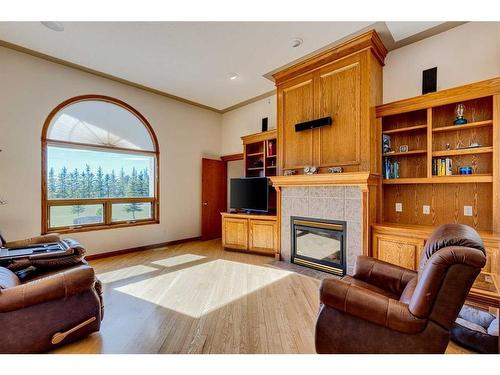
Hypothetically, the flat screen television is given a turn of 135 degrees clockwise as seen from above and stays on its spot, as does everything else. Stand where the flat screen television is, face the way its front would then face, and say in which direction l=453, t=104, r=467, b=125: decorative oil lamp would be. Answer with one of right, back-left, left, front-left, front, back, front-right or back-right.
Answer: back-right

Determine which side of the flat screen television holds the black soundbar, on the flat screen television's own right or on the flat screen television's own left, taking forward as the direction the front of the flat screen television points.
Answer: on the flat screen television's own left

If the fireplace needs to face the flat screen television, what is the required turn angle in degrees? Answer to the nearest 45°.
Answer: approximately 90° to its right

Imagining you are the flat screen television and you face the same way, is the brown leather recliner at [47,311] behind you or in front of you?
in front

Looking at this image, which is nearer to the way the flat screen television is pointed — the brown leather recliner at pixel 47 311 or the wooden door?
the brown leather recliner

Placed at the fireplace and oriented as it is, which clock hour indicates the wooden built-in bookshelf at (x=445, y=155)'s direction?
The wooden built-in bookshelf is roughly at 8 o'clock from the fireplace.

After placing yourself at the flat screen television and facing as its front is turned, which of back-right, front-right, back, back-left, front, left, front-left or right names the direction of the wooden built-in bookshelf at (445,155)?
left

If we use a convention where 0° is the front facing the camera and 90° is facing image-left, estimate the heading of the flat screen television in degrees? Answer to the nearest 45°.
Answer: approximately 45°

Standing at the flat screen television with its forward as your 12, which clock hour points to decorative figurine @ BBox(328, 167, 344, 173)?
The decorative figurine is roughly at 9 o'clock from the flat screen television.

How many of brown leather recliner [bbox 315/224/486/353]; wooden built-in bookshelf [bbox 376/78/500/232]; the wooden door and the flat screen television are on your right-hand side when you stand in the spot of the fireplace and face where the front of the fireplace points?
2

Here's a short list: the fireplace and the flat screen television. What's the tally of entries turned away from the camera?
0

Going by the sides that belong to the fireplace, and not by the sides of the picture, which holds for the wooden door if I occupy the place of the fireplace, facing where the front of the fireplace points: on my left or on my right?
on my right

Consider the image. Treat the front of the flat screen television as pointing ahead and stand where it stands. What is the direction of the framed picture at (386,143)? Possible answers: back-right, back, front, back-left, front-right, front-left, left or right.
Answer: left
